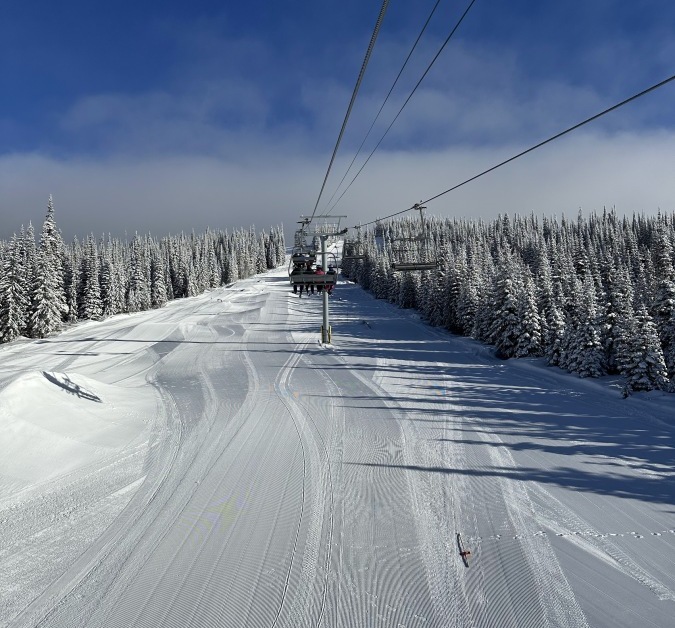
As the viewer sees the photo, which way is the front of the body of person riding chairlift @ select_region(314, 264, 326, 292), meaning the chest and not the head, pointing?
away from the camera

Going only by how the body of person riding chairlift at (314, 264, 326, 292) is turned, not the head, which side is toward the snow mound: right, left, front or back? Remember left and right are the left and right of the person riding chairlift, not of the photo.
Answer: back

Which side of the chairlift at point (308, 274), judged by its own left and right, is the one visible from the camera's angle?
back

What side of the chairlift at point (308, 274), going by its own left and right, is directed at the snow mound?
back

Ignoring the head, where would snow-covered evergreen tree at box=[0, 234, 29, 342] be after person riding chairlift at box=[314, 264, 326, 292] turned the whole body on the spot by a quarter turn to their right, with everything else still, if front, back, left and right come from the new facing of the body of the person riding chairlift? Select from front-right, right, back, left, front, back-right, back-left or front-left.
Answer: back-left

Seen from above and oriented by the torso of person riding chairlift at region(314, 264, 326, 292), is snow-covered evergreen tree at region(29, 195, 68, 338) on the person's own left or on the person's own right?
on the person's own left
